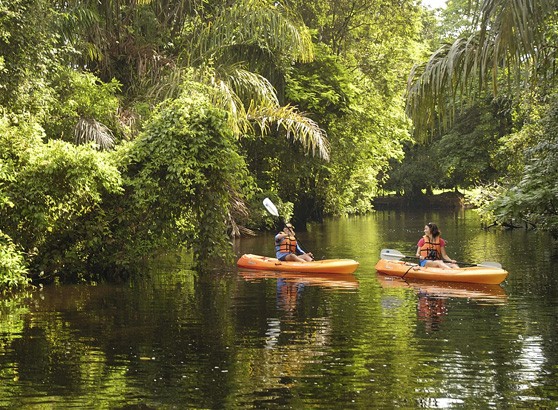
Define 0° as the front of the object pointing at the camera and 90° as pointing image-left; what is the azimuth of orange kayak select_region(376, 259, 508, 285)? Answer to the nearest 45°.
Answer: approximately 270°

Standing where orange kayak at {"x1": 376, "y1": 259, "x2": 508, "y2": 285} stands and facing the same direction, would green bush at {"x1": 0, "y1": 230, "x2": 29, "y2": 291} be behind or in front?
behind

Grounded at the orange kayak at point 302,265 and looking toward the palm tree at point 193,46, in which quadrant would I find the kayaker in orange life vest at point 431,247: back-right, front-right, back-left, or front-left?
back-right

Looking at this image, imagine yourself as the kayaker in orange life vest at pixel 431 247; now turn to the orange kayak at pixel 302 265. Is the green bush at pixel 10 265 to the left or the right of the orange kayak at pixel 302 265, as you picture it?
left

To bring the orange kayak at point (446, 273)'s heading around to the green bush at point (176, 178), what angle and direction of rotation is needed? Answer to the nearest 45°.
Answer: approximately 180°

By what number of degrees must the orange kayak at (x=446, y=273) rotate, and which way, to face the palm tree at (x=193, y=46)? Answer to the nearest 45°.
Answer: approximately 135° to its left
